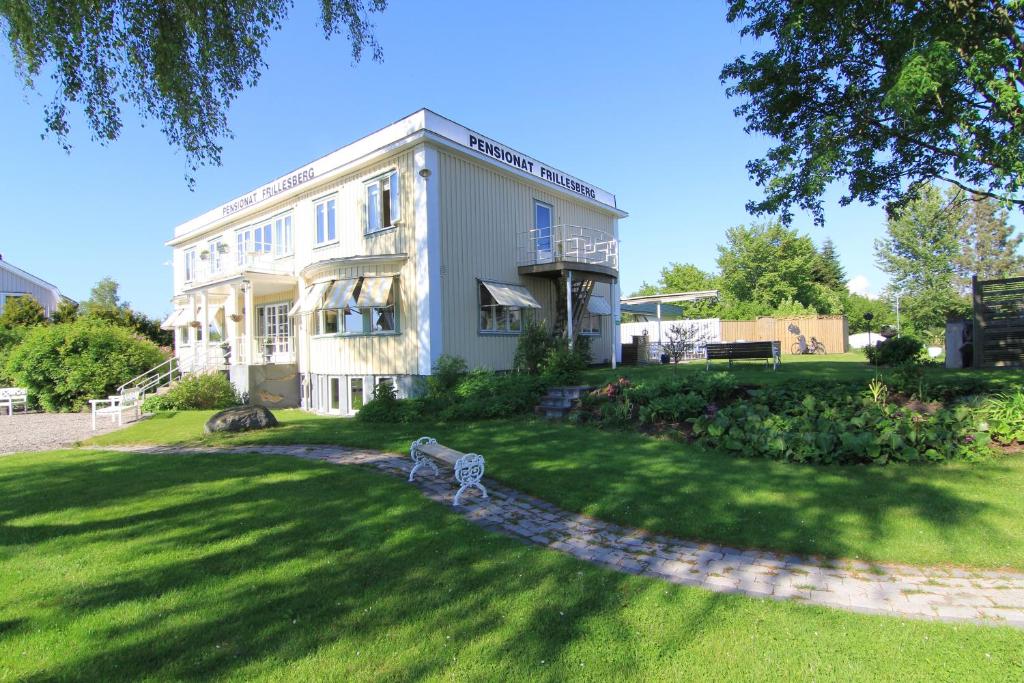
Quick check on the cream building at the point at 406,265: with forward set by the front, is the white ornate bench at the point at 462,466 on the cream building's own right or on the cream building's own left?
on the cream building's own left

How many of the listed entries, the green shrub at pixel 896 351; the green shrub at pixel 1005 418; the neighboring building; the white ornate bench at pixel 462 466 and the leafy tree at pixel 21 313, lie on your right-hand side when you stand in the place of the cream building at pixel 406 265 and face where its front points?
2

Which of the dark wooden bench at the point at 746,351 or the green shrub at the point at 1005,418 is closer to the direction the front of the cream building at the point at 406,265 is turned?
the green shrub

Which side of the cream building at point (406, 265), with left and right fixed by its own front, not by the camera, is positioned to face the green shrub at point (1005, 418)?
left

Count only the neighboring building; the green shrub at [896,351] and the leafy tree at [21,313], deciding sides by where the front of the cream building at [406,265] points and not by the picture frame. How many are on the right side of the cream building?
2

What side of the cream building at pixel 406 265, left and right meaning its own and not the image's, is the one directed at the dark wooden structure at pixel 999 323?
left

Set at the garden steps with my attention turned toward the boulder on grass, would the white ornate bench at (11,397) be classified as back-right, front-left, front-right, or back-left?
front-right

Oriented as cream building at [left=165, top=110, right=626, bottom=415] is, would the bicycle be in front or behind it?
behind

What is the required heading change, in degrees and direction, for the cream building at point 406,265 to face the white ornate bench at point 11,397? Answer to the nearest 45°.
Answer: approximately 45° to its right

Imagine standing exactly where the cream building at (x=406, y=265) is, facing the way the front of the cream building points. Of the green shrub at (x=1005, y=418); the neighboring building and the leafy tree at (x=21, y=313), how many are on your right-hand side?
2

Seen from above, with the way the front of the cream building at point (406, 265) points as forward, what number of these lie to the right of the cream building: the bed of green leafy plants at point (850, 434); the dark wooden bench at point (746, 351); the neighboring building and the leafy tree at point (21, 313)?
2

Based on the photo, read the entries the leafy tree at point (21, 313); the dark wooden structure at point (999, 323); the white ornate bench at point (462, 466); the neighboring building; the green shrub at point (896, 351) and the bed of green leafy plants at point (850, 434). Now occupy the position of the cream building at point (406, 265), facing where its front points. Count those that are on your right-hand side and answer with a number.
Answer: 2

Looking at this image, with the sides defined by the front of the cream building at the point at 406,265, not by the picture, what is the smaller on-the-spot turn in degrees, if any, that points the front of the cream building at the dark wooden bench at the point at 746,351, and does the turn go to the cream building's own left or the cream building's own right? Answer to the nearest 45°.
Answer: approximately 135° to the cream building's own left

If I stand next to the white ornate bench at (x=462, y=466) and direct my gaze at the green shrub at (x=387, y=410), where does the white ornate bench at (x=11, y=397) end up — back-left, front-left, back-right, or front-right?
front-left

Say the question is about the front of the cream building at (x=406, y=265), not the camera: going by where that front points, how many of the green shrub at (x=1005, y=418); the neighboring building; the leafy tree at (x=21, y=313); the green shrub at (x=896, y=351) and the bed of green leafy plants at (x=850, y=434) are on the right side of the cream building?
2

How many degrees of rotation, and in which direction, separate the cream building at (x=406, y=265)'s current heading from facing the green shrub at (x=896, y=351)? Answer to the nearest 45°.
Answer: approximately 135° to its left
